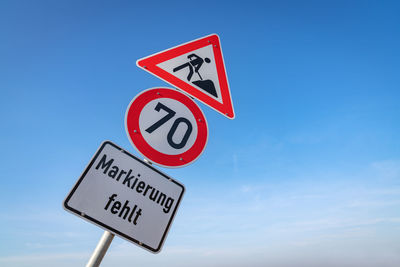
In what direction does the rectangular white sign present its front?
toward the camera
